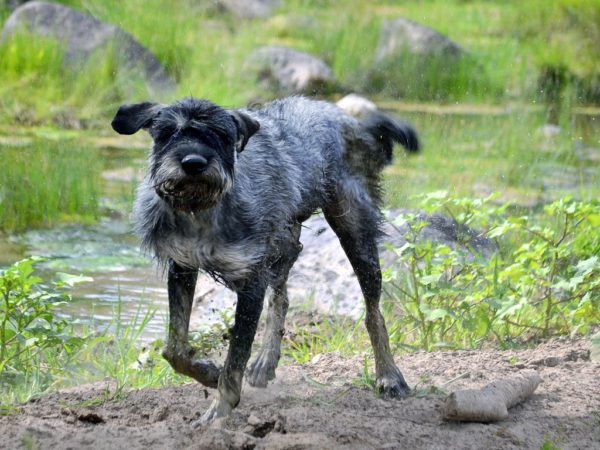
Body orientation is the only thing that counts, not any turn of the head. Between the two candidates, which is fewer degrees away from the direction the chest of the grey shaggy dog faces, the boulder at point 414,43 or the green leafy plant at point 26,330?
the green leafy plant

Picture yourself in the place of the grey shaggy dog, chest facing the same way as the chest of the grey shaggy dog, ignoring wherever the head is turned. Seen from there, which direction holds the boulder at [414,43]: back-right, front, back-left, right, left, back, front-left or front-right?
back-right

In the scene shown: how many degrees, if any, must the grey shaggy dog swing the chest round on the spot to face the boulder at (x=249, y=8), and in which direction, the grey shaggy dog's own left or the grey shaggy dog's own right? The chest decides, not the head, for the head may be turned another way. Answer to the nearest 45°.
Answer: approximately 135° to the grey shaggy dog's own right

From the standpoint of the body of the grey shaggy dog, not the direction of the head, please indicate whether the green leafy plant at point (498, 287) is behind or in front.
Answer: behind

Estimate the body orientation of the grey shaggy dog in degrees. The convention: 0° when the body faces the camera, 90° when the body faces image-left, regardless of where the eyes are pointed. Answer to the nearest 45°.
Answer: approximately 45°

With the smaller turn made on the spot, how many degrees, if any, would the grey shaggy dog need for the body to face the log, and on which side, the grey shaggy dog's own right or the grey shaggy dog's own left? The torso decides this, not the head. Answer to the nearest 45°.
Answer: approximately 90° to the grey shaggy dog's own left

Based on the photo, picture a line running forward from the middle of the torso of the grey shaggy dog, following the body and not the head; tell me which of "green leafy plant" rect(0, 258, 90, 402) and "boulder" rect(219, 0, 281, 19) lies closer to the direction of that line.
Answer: the green leafy plant
